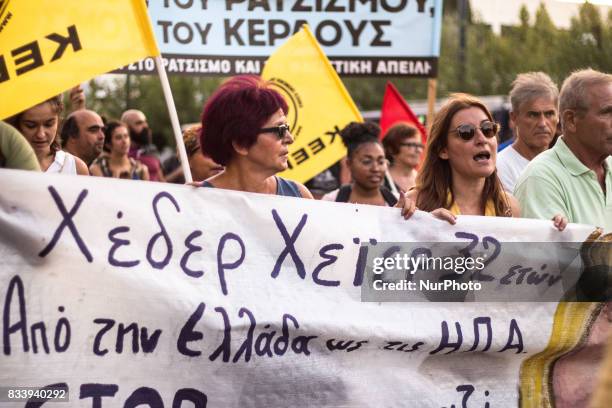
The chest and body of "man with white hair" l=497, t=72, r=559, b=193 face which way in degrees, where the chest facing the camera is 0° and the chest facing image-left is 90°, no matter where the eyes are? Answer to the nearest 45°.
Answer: approximately 315°

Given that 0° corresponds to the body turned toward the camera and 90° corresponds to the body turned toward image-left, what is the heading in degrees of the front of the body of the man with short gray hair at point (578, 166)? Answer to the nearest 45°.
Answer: approximately 315°

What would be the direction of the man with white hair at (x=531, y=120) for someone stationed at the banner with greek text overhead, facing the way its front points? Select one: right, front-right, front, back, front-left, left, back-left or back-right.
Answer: front-left

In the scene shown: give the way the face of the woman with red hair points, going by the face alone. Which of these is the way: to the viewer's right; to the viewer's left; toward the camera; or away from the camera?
to the viewer's right

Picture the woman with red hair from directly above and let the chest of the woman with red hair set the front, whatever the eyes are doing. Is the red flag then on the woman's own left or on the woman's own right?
on the woman's own left
